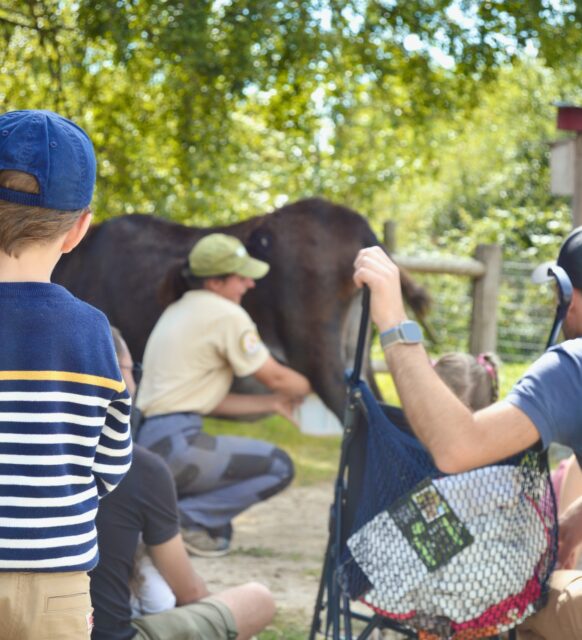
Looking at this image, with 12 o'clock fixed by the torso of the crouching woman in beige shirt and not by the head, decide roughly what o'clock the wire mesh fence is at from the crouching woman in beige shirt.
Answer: The wire mesh fence is roughly at 10 o'clock from the crouching woman in beige shirt.

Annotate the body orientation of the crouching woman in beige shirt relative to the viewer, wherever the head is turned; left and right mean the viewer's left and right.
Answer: facing to the right of the viewer

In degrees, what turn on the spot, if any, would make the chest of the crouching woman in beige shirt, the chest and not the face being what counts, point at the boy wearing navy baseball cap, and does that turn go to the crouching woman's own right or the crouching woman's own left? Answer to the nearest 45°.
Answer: approximately 90° to the crouching woman's own right

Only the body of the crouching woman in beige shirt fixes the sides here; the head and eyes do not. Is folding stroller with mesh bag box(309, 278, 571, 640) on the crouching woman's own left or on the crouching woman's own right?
on the crouching woman's own right

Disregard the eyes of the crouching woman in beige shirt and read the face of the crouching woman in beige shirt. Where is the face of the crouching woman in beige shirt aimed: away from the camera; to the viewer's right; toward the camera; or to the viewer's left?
to the viewer's right
